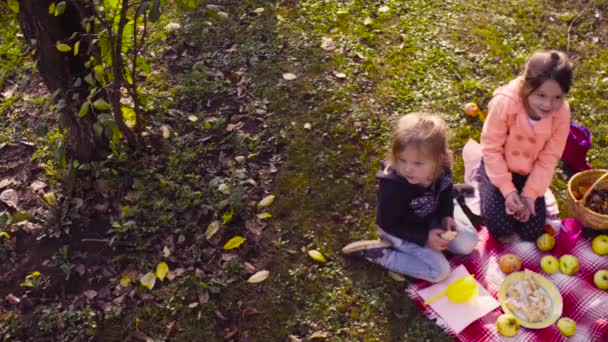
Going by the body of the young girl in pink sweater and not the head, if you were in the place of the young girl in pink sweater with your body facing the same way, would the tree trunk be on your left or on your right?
on your right

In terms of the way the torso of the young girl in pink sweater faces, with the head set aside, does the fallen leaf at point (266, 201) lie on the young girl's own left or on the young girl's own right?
on the young girl's own right

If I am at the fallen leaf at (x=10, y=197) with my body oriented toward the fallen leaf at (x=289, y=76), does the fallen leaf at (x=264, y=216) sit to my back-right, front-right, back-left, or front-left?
front-right

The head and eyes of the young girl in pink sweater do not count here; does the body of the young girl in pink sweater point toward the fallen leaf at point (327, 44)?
no

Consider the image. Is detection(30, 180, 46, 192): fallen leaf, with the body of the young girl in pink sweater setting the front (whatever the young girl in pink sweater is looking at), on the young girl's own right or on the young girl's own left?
on the young girl's own right

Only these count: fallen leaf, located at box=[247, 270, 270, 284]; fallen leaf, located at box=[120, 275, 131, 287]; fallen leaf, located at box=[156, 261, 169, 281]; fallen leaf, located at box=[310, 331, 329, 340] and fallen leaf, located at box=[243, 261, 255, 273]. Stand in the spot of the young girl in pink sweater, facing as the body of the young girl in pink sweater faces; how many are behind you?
0

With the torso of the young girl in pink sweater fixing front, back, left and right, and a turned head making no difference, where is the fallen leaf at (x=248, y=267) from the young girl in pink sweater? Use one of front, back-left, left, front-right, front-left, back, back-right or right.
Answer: front-right

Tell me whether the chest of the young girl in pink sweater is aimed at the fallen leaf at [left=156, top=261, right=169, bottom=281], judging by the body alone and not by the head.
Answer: no

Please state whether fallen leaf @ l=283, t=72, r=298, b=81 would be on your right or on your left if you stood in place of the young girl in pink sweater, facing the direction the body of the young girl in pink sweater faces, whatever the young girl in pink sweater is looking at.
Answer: on your right

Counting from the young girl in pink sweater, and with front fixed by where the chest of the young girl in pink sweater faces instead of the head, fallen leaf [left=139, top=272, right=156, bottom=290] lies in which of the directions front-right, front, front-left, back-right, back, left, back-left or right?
front-right

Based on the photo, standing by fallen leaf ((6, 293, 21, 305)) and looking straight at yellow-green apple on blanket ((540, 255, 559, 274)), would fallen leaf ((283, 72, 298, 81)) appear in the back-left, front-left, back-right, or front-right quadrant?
front-left

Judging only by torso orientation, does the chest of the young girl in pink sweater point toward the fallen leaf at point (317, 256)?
no

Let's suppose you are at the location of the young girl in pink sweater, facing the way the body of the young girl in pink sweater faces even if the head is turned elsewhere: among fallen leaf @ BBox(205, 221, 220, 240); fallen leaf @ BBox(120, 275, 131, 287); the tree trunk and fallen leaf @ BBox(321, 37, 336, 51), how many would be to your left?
0

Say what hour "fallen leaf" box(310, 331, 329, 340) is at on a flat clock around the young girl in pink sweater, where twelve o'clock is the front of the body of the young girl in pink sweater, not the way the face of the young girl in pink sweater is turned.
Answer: The fallen leaf is roughly at 1 o'clock from the young girl in pink sweater.

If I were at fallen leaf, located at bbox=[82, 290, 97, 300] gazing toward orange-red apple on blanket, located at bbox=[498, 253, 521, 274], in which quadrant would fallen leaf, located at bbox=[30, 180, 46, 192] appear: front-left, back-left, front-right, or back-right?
back-left

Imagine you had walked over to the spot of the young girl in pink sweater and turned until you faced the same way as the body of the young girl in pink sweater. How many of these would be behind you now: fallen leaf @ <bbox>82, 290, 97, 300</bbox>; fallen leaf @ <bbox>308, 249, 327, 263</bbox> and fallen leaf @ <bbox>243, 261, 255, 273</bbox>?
0

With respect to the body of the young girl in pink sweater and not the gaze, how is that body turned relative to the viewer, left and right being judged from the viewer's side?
facing the viewer
